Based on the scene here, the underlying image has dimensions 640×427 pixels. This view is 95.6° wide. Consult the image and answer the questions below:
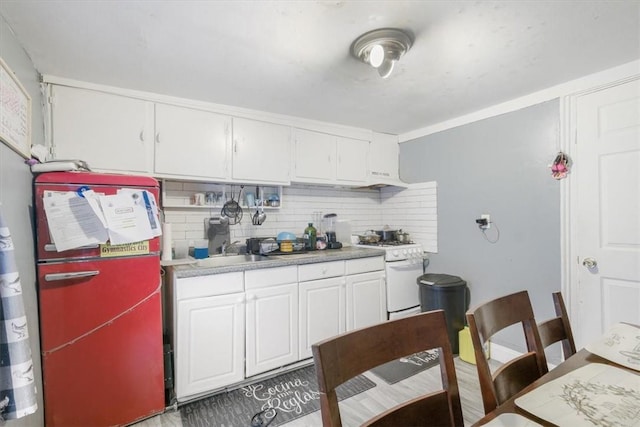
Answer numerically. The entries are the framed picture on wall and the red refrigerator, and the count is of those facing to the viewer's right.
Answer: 1

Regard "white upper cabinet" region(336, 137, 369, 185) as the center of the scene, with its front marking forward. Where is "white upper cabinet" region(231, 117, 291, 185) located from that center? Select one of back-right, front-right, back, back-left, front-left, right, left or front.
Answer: right

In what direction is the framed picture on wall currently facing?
to the viewer's right

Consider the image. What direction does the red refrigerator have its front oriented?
toward the camera

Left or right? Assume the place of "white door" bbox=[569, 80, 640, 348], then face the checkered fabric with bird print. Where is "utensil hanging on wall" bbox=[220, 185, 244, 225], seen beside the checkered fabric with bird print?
right

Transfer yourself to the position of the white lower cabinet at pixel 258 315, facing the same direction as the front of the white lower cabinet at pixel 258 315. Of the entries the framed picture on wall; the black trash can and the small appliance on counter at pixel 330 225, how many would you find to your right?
1

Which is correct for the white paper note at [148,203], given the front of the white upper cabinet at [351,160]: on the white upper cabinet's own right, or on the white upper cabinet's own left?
on the white upper cabinet's own right

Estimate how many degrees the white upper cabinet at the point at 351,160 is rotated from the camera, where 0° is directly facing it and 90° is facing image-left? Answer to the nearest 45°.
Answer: approximately 315°

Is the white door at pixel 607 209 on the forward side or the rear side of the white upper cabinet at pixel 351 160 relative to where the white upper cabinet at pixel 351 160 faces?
on the forward side

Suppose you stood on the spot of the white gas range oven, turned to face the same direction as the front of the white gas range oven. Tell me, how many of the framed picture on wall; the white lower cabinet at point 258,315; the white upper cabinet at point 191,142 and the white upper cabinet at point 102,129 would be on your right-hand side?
4

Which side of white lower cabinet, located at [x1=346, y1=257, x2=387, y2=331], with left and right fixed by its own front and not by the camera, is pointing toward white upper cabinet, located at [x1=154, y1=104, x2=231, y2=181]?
right

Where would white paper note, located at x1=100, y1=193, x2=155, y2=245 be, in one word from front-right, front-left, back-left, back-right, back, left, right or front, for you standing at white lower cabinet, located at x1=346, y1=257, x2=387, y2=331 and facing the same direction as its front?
right

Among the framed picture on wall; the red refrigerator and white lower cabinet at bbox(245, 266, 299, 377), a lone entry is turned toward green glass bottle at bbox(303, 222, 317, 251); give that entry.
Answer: the framed picture on wall

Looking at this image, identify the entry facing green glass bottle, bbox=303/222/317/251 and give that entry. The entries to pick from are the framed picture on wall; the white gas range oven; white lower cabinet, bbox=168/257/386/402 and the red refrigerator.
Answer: the framed picture on wall
